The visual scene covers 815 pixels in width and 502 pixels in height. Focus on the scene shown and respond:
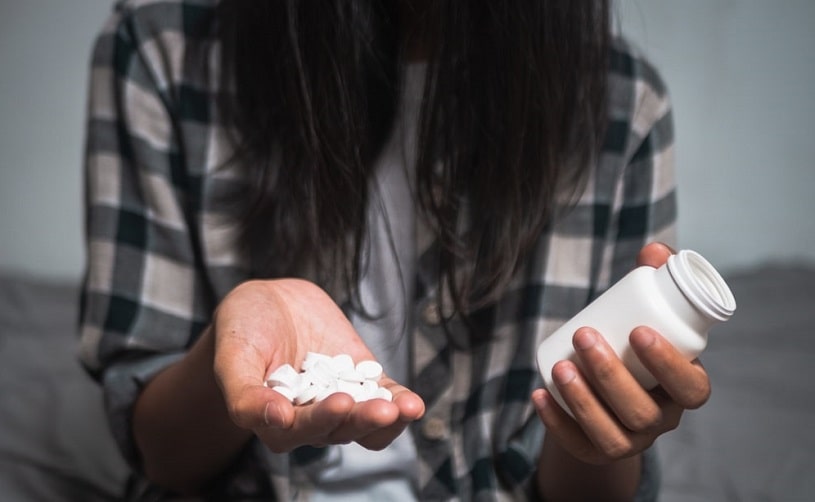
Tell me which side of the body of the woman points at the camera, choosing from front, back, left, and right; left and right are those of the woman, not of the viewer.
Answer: front

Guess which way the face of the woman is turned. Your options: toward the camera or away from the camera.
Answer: toward the camera
